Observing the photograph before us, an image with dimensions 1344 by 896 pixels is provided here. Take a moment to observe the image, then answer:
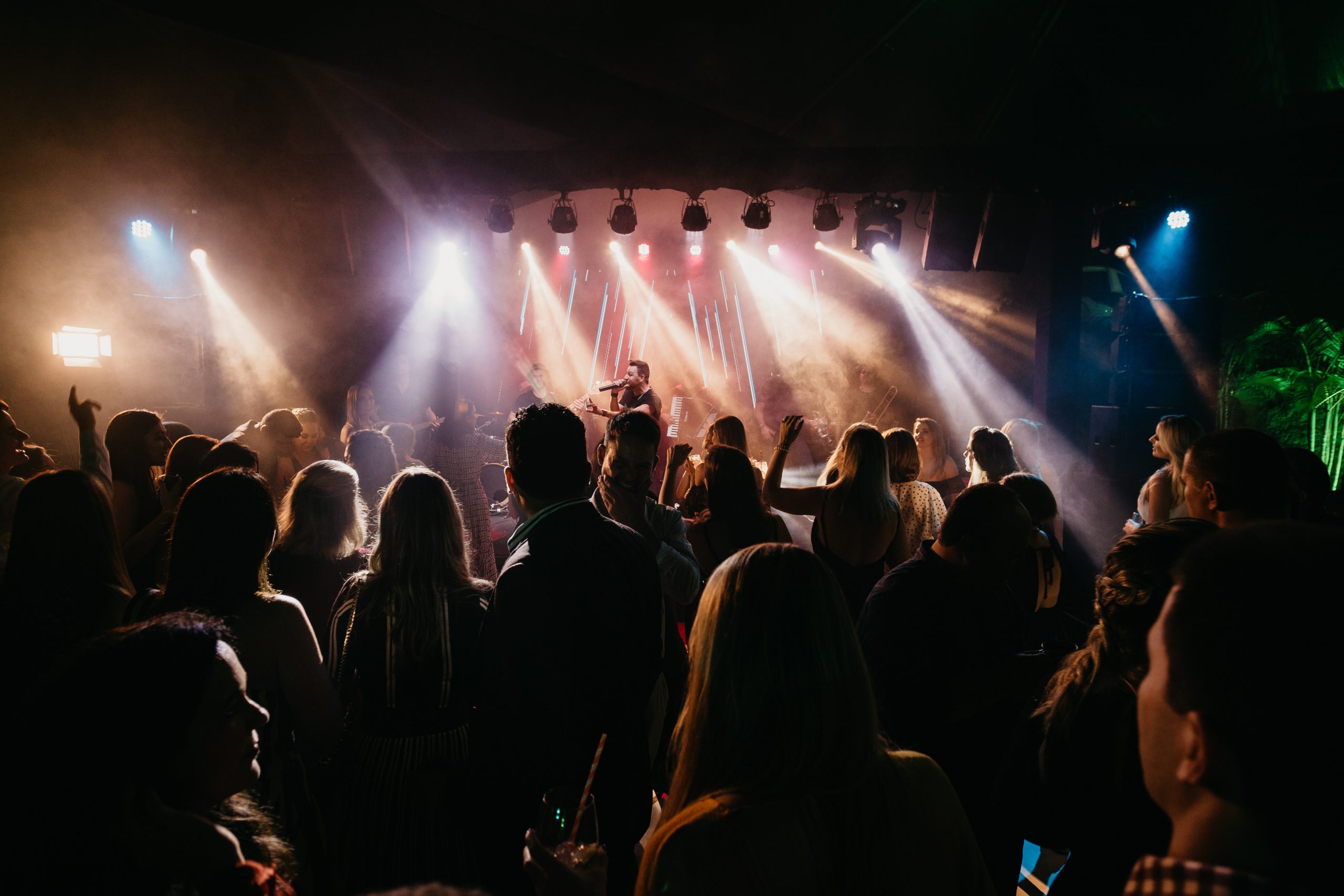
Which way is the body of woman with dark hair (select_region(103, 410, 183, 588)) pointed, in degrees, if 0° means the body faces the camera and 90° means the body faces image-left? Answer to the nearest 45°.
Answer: approximately 270°

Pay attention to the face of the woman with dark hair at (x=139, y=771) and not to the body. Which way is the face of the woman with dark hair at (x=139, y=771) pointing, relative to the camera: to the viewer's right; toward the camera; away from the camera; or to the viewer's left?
to the viewer's right

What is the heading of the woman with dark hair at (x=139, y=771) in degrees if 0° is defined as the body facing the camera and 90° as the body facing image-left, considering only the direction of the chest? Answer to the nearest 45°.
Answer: approximately 270°

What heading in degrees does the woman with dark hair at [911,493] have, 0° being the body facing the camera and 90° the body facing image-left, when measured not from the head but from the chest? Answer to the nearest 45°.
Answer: approximately 180°

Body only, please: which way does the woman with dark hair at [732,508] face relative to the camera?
away from the camera

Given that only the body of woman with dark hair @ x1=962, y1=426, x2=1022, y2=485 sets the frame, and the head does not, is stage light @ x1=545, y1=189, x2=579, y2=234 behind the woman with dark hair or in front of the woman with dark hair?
in front

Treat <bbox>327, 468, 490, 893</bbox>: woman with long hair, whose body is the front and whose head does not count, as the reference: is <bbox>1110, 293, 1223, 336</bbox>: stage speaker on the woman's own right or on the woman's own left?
on the woman's own right

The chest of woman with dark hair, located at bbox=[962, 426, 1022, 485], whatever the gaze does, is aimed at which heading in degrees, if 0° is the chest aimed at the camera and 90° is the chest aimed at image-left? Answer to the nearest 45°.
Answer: approximately 135°

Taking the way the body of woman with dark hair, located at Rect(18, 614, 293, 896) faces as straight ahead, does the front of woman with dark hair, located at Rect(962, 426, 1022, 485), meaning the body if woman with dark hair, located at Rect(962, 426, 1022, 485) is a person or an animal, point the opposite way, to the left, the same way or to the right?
to the left

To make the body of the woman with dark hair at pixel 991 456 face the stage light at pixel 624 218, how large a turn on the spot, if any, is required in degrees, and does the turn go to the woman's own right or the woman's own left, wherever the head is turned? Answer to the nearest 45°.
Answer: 0° — they already face it

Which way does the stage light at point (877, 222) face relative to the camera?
toward the camera

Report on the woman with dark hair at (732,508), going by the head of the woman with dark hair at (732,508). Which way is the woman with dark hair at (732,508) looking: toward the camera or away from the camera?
away from the camera

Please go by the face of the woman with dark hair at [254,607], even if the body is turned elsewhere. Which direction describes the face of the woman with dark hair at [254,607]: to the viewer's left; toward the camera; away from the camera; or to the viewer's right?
away from the camera

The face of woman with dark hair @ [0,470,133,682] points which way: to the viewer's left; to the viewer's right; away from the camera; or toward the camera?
away from the camera

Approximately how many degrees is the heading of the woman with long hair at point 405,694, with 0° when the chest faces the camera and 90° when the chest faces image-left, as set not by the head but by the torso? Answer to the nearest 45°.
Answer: approximately 180°
